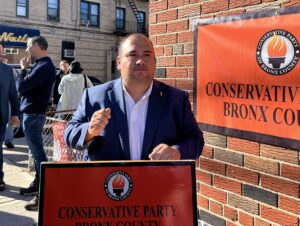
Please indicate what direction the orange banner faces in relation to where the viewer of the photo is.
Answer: facing the viewer and to the left of the viewer

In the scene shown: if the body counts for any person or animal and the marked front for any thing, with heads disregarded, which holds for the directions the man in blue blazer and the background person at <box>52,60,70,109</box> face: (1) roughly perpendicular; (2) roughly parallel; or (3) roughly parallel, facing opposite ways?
roughly parallel

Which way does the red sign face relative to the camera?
toward the camera

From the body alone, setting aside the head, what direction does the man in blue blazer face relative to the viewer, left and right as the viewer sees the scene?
facing the viewer

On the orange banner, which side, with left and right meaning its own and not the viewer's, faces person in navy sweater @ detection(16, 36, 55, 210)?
right
